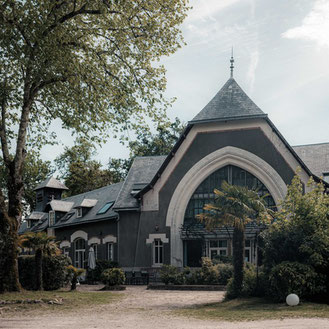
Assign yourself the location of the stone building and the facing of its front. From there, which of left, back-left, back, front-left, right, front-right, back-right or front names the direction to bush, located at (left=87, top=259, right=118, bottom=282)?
right

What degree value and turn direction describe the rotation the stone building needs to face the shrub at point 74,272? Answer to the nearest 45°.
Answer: approximately 45° to its right

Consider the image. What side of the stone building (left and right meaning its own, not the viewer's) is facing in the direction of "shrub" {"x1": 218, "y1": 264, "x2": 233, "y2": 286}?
front

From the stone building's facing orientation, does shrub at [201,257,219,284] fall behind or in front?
in front

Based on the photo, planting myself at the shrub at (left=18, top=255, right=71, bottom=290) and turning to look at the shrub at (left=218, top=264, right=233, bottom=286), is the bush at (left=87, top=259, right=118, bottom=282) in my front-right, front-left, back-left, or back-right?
front-left

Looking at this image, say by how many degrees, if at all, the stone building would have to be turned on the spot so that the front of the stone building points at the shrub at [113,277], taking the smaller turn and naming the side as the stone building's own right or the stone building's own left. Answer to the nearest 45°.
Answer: approximately 45° to the stone building's own right

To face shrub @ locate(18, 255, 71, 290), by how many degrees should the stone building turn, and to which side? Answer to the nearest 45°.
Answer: approximately 45° to its right

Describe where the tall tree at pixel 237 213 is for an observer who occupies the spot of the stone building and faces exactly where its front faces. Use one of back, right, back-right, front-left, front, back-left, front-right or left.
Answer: front

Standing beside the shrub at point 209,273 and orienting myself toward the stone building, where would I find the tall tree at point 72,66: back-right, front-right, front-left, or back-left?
back-left

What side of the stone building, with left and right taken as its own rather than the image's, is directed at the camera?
front

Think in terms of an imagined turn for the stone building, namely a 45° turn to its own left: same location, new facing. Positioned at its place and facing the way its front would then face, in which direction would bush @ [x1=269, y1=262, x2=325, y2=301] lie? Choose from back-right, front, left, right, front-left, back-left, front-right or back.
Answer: front-right

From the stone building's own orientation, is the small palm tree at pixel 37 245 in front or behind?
in front

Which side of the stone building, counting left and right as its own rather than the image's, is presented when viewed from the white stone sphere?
front
